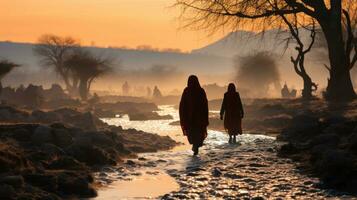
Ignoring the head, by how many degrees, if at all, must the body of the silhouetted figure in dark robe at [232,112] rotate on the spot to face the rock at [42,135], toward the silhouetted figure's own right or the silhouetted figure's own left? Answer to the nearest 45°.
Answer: approximately 135° to the silhouetted figure's own left

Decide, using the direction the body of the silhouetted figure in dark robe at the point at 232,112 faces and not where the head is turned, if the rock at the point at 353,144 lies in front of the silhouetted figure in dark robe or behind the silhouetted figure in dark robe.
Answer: behind

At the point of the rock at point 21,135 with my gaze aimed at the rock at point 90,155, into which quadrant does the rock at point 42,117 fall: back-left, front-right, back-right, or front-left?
back-left

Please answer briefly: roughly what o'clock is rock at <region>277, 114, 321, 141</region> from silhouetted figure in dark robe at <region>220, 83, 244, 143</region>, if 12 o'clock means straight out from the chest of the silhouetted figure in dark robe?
The rock is roughly at 3 o'clock from the silhouetted figure in dark robe.

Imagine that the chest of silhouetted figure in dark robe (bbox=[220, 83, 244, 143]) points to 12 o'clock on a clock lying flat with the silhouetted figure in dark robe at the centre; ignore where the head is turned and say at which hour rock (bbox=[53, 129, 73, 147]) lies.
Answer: The rock is roughly at 8 o'clock from the silhouetted figure in dark robe.

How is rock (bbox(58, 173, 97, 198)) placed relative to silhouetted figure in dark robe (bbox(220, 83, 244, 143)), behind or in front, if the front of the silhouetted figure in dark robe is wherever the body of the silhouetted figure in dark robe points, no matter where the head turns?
behind

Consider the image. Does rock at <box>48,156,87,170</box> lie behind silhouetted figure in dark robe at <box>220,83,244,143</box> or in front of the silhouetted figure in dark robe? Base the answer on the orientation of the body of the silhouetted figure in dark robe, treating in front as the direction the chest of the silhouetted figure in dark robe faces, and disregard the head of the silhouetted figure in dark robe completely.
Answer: behind

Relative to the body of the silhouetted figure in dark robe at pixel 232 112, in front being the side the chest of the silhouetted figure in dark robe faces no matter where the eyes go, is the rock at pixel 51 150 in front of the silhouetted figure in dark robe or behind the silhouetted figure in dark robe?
behind

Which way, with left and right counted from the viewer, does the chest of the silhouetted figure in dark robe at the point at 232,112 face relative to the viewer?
facing away from the viewer

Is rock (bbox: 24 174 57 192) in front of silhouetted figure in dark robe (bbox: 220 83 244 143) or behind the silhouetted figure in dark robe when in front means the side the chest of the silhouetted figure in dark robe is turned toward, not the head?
behind

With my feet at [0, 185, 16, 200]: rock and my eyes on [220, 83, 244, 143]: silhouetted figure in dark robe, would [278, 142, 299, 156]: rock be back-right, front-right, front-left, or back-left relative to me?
front-right

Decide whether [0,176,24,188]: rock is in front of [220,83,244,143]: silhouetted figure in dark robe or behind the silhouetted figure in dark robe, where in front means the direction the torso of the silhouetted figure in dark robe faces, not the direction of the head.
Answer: behind

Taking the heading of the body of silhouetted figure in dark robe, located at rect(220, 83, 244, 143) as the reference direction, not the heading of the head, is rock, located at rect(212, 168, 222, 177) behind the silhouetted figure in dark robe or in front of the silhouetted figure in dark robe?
behind

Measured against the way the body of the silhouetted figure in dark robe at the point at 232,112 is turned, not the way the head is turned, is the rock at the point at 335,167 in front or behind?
behind
